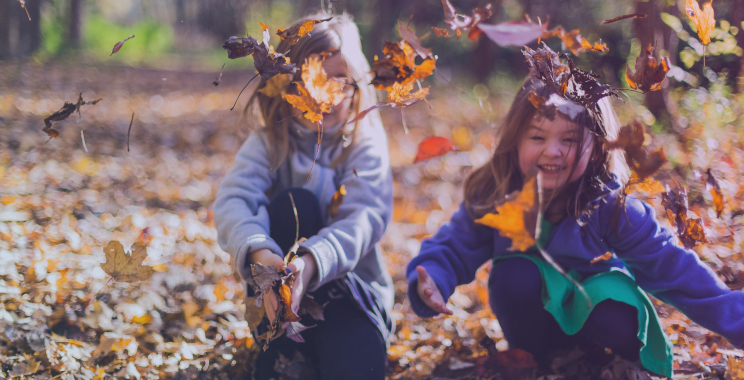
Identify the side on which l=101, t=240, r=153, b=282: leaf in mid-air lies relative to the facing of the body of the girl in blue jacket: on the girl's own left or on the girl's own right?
on the girl's own right

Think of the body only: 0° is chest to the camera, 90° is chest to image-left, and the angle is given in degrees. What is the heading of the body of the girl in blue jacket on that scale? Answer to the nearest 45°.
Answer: approximately 0°
